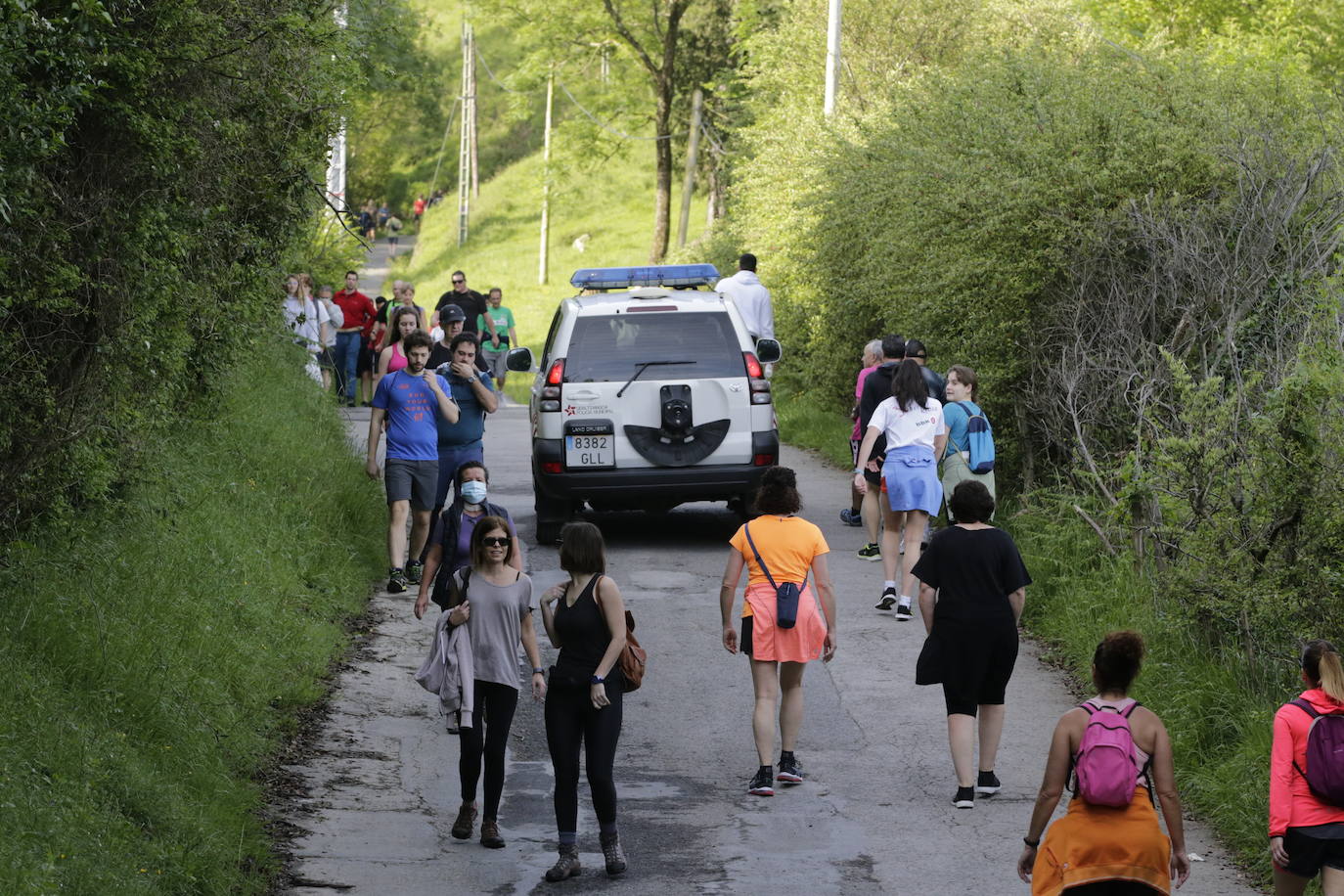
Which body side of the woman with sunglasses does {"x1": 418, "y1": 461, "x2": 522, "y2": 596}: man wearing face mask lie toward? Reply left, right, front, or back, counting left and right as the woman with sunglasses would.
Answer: back

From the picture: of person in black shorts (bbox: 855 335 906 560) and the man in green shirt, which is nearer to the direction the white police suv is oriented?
the man in green shirt

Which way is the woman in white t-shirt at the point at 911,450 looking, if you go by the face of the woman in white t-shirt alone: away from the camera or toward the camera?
away from the camera

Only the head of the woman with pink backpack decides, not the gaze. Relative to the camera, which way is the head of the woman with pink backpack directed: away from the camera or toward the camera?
away from the camera

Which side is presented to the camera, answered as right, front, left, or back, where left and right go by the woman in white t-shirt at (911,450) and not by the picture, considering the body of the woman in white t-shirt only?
back

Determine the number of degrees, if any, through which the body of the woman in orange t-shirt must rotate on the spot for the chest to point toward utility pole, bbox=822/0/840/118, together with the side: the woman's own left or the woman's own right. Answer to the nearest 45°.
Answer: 0° — they already face it

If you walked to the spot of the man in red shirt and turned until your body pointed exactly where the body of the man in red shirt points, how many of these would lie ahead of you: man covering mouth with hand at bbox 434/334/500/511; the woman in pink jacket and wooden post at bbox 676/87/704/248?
2

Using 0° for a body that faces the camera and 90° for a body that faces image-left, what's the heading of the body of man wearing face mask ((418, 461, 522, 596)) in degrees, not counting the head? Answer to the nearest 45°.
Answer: approximately 0°

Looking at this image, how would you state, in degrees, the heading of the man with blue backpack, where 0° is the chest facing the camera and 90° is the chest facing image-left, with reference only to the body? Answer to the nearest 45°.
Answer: approximately 135°

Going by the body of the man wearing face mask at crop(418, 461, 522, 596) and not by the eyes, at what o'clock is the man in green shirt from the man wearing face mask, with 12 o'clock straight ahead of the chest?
The man in green shirt is roughly at 6 o'clock from the man wearing face mask.

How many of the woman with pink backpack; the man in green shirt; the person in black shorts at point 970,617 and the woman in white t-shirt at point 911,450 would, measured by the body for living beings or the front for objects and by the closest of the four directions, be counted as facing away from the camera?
3

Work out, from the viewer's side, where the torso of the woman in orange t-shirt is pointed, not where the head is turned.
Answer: away from the camera
